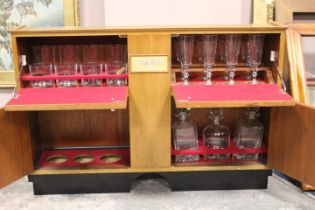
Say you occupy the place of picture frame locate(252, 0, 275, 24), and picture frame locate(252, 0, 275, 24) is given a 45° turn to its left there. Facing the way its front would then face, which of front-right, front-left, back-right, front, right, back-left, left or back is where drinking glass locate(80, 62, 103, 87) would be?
right

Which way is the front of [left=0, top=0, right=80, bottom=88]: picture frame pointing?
toward the camera

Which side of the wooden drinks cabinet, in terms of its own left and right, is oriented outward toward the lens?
front

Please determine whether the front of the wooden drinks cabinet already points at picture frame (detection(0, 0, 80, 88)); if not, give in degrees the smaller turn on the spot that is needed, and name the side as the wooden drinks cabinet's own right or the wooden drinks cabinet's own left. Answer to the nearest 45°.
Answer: approximately 135° to the wooden drinks cabinet's own right

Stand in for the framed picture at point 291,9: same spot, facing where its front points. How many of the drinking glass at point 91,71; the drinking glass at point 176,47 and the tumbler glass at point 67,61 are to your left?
0

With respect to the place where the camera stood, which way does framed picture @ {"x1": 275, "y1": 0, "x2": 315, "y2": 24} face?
facing the viewer

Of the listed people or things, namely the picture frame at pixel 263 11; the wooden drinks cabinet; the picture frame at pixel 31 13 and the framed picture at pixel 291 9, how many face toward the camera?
4

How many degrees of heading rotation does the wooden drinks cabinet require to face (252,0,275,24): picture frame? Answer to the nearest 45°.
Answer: approximately 135° to its left

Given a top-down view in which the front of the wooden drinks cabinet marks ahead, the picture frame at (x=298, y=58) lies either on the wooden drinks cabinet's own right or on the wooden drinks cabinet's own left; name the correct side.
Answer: on the wooden drinks cabinet's own left

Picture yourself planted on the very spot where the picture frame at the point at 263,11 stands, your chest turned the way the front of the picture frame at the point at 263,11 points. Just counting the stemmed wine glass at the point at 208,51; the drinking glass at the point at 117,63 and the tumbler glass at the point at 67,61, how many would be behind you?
0

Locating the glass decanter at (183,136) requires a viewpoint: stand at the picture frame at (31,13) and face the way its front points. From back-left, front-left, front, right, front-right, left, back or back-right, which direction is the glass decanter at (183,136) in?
front-left

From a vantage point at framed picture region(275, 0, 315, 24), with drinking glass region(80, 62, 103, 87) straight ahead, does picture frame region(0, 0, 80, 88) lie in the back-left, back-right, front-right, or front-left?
front-right
